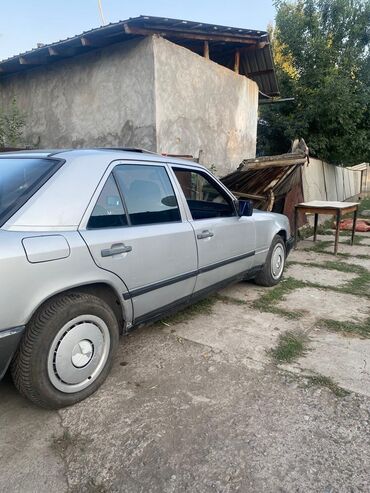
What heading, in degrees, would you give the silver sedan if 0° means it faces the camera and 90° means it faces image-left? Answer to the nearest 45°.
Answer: approximately 225°

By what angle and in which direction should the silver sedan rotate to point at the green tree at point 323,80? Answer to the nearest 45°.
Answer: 0° — it already faces it

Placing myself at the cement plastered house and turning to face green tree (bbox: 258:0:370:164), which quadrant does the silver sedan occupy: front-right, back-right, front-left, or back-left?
back-right

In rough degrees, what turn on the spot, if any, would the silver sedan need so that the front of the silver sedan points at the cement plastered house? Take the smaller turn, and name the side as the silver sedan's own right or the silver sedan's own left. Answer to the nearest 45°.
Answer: approximately 45° to the silver sedan's own left
